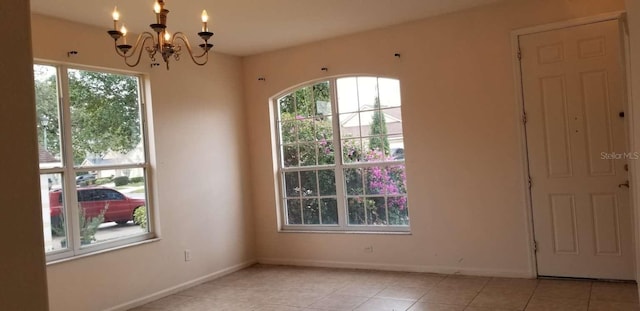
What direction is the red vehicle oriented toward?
to the viewer's right

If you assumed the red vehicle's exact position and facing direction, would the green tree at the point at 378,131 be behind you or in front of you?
in front

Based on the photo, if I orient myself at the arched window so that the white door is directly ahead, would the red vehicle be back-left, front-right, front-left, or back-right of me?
back-right

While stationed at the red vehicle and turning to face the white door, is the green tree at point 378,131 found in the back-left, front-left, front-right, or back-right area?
front-left

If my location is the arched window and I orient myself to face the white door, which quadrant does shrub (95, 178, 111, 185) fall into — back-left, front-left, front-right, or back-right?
back-left
